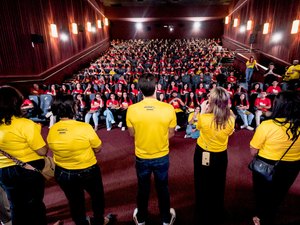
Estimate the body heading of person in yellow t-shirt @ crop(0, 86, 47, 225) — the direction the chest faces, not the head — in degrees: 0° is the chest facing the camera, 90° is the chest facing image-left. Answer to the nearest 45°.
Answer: approximately 225°

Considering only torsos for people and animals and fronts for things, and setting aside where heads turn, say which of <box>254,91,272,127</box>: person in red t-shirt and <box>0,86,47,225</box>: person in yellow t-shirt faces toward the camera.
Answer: the person in red t-shirt

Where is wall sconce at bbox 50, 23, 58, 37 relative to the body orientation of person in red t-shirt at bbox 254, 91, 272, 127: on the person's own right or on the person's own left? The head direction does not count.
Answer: on the person's own right

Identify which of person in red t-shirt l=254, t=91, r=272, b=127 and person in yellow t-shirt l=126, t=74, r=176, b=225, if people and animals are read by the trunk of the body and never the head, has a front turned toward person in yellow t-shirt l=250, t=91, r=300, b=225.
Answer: the person in red t-shirt

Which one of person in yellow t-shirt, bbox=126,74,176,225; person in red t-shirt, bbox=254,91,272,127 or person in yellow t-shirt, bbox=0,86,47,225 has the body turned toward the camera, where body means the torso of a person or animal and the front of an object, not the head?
the person in red t-shirt

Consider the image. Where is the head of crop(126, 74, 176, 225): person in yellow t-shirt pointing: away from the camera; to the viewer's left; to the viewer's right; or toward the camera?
away from the camera

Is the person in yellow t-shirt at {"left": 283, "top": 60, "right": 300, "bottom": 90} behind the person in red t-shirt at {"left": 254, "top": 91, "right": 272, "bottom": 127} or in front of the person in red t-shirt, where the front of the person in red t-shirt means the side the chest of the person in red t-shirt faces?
behind

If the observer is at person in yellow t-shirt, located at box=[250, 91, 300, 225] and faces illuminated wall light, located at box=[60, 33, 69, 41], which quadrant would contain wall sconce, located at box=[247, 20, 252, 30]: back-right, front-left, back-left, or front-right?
front-right

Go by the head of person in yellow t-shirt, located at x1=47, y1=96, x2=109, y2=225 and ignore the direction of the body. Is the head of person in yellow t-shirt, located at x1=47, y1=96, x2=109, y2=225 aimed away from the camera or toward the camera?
away from the camera

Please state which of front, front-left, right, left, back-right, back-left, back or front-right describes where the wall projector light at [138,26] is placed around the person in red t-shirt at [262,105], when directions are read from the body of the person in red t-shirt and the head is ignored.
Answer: back-right

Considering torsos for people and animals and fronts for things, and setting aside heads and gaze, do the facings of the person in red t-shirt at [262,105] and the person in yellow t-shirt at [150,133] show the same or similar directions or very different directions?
very different directions

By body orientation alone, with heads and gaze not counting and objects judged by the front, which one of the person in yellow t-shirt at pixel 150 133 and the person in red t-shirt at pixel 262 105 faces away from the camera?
the person in yellow t-shirt

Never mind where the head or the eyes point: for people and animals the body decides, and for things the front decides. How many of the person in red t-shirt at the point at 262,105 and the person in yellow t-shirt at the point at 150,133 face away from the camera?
1

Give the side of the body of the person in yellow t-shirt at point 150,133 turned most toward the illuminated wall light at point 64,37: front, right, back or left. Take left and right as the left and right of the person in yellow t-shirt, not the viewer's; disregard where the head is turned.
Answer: front

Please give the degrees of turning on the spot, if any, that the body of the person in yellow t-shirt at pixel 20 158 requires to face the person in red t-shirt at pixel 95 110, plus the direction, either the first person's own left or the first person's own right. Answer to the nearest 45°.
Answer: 0° — they already face them

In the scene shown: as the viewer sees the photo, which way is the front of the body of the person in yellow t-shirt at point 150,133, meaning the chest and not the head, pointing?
away from the camera
